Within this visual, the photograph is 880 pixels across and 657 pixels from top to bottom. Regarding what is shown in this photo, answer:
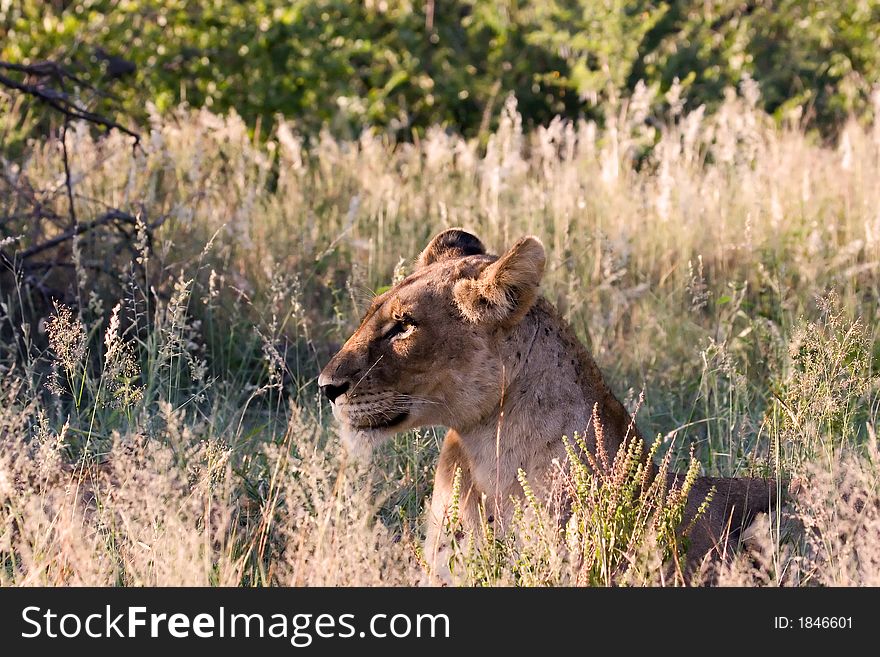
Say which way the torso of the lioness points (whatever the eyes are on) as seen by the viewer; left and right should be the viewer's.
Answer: facing the viewer and to the left of the viewer
